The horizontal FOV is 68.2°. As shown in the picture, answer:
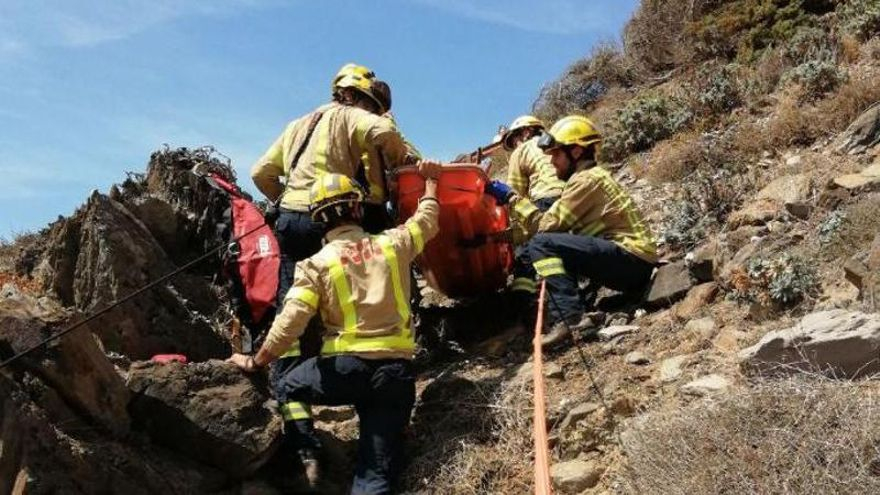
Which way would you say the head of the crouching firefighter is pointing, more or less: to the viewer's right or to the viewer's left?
to the viewer's left

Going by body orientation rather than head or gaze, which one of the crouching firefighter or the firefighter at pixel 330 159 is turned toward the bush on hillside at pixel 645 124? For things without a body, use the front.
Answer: the firefighter

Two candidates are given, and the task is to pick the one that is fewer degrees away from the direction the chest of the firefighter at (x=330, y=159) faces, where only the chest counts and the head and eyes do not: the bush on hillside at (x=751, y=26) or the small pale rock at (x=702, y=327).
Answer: the bush on hillside

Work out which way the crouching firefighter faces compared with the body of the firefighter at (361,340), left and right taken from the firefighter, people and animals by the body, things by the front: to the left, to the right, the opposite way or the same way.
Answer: to the left

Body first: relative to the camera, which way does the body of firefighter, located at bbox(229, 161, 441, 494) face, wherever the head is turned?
away from the camera

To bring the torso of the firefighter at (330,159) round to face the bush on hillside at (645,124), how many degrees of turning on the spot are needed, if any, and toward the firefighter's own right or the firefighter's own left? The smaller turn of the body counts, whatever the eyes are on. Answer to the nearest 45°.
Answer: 0° — they already face it

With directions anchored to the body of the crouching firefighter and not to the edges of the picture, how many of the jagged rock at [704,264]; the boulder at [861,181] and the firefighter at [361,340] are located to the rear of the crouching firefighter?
2

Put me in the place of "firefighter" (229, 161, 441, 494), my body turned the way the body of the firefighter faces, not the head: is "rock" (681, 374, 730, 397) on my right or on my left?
on my right

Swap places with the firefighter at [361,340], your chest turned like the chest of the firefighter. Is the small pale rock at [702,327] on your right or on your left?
on your right

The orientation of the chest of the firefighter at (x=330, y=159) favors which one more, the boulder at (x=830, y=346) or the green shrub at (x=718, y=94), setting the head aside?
the green shrub

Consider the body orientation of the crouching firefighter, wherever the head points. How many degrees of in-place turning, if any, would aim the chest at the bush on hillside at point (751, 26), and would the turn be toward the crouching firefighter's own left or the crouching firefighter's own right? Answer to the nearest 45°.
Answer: approximately 135° to the crouching firefighter's own right

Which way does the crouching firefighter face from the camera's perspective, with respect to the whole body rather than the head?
to the viewer's left

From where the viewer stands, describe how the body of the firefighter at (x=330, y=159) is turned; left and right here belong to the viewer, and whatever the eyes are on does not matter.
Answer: facing away from the viewer and to the right of the viewer

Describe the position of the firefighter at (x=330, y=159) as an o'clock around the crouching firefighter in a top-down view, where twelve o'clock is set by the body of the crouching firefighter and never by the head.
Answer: The firefighter is roughly at 11 o'clock from the crouching firefighter.
